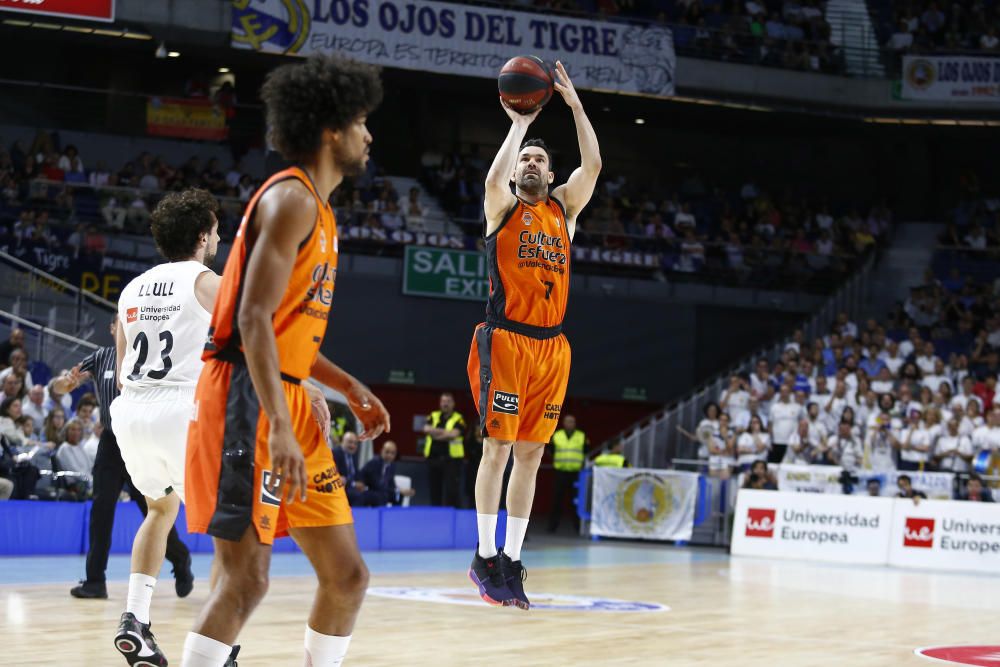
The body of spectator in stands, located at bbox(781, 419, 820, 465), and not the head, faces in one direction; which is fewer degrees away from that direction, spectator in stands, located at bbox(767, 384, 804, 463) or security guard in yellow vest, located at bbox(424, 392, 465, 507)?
the security guard in yellow vest

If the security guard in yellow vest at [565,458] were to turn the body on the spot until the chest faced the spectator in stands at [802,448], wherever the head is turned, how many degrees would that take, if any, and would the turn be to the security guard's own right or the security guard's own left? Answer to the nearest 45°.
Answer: approximately 45° to the security guard's own left

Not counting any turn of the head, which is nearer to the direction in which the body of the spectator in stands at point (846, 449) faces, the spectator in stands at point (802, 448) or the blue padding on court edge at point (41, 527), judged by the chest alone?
the blue padding on court edge

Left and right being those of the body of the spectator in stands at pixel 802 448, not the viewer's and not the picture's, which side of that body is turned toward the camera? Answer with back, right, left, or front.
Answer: front

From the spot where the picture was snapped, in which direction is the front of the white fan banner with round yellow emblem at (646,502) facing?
facing the viewer

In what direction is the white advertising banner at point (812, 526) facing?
toward the camera
